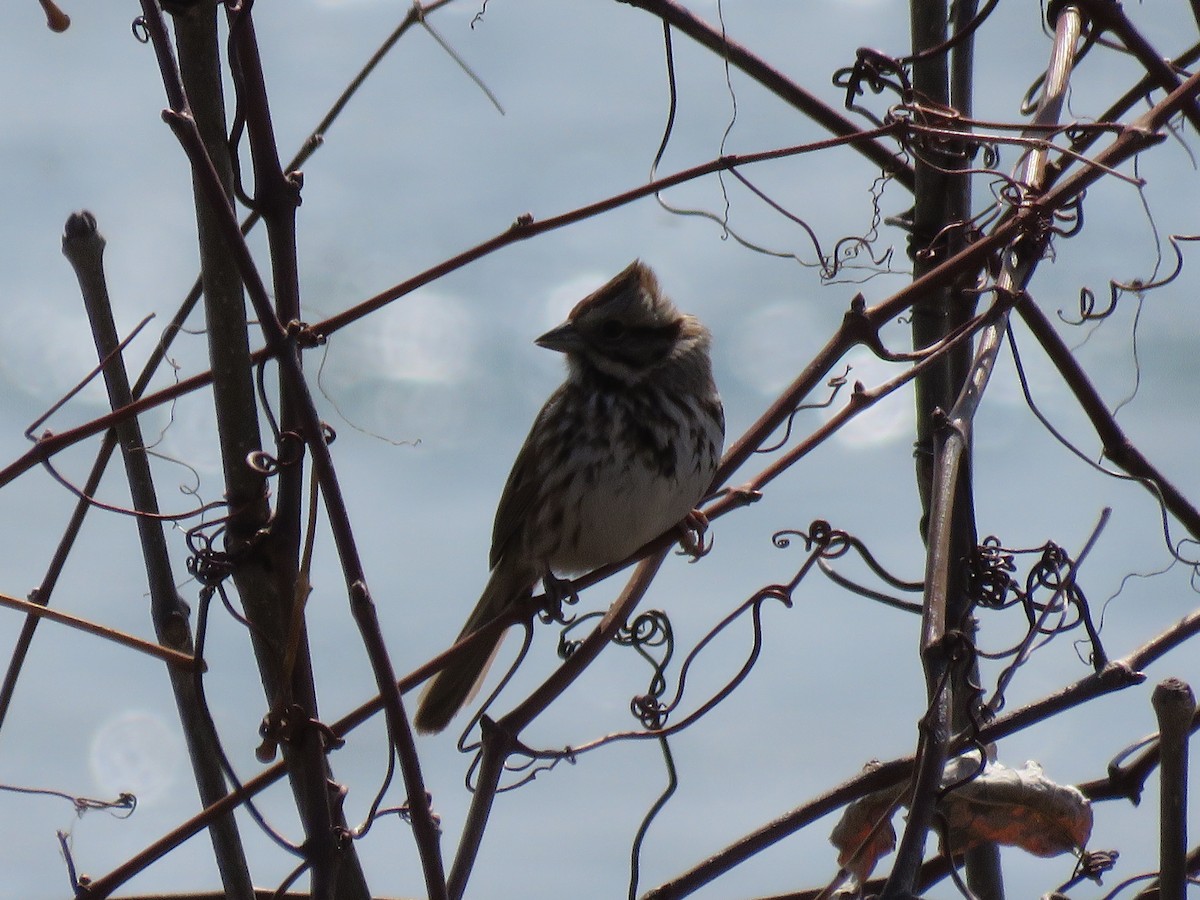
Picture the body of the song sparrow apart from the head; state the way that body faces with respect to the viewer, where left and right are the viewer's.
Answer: facing the viewer and to the right of the viewer
